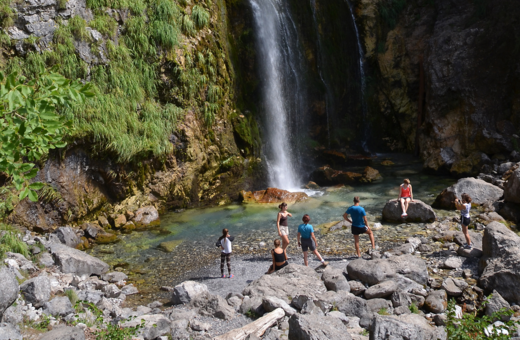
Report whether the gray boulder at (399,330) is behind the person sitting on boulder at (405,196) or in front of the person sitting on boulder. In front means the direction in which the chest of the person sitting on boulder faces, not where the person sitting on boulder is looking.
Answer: in front

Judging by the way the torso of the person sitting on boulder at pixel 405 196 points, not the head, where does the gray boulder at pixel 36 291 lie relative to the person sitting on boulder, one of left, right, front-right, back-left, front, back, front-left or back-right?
front-right

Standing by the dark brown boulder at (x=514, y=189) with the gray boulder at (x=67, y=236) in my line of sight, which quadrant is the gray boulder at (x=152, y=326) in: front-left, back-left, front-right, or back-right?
front-left

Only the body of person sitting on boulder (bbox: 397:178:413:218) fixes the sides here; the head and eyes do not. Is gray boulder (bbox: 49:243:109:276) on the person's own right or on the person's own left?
on the person's own right

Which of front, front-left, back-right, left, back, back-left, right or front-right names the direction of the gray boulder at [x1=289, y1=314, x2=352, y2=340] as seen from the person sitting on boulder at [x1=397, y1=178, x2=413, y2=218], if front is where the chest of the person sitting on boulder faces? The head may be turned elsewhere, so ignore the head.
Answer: front

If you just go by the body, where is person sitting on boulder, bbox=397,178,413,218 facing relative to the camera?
toward the camera

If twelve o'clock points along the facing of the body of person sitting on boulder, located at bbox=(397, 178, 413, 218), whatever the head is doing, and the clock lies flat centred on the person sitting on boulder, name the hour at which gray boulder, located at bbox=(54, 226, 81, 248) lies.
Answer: The gray boulder is roughly at 2 o'clock from the person sitting on boulder.

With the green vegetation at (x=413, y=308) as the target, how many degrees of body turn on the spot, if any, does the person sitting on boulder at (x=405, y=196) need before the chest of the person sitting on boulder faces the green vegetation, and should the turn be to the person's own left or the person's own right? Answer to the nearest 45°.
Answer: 0° — they already face it

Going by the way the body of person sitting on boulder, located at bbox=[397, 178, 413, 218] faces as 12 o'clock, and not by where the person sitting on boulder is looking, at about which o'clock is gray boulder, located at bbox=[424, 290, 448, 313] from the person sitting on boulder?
The gray boulder is roughly at 12 o'clock from the person sitting on boulder.

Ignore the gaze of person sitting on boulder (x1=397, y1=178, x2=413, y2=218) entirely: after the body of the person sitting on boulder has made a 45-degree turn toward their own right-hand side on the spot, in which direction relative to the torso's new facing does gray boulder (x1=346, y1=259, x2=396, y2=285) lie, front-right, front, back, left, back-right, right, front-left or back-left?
front-left

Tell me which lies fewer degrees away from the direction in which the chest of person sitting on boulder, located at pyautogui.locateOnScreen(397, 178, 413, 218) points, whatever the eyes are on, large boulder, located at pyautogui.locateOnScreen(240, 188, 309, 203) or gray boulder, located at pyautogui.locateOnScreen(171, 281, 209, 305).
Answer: the gray boulder

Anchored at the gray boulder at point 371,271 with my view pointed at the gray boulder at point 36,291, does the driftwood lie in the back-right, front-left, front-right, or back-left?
front-left

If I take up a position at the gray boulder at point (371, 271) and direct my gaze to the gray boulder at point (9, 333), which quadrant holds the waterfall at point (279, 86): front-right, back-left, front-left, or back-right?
back-right

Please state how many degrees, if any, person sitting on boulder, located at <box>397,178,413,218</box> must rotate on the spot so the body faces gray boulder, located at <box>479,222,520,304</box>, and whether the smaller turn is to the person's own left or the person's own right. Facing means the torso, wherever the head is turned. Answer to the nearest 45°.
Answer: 0° — they already face it

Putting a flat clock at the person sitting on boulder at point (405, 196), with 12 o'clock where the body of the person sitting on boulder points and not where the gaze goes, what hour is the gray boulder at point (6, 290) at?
The gray boulder is roughly at 1 o'clock from the person sitting on boulder.

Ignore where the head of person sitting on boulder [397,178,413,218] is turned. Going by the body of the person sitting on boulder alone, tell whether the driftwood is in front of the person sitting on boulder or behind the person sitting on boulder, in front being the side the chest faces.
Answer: in front
